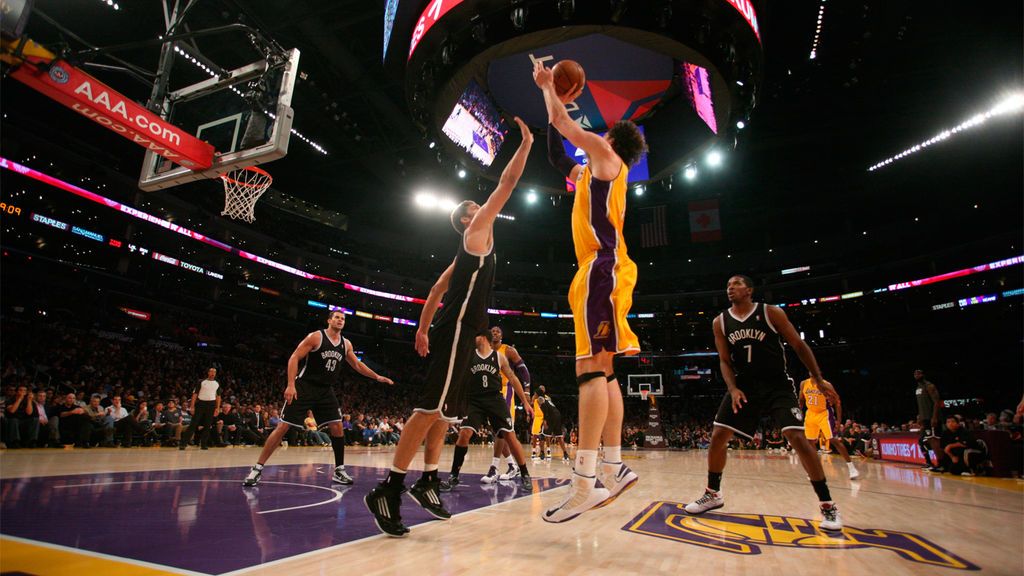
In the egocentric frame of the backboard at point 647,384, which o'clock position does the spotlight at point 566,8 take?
The spotlight is roughly at 12 o'clock from the backboard.

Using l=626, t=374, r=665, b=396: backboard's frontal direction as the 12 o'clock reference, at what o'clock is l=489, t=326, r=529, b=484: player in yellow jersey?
The player in yellow jersey is roughly at 12 o'clock from the backboard.

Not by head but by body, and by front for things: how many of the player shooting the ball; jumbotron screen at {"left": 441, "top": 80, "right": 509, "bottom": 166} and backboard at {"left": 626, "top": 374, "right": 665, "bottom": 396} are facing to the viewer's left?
1

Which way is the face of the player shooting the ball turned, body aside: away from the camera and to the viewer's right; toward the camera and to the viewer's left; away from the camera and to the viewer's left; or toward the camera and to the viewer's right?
away from the camera and to the viewer's left
